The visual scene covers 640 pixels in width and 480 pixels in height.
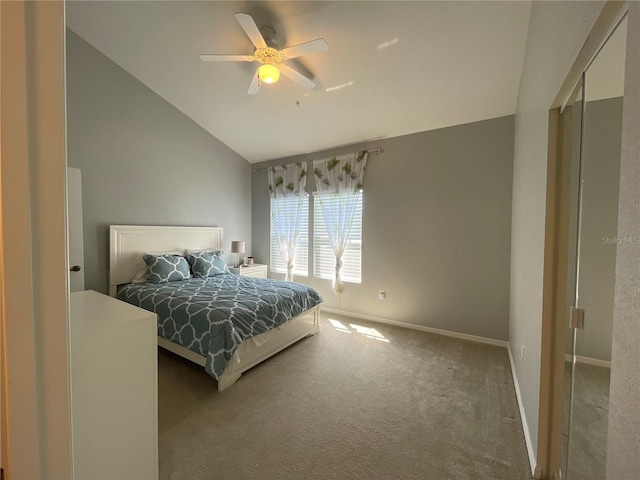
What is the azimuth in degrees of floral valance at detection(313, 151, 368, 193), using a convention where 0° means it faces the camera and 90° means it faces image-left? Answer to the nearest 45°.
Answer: approximately 45°

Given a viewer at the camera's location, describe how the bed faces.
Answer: facing the viewer and to the right of the viewer

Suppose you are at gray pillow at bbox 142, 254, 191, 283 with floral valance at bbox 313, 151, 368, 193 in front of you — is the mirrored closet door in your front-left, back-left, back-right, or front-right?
front-right

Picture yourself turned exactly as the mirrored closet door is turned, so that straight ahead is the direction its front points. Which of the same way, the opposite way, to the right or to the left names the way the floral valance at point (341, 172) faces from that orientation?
to the left

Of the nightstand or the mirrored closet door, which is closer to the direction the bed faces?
the mirrored closet door

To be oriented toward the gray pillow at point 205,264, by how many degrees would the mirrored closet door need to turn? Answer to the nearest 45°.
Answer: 0° — it already faces it

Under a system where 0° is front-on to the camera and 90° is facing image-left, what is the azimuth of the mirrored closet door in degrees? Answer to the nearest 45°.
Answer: approximately 90°

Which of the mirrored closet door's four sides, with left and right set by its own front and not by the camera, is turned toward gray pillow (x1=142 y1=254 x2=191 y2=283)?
front

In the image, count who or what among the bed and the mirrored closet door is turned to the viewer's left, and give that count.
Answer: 1

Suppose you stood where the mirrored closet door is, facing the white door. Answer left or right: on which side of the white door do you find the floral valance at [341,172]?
right

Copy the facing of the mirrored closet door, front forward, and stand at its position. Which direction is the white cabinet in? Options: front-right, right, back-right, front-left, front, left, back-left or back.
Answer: front-left
